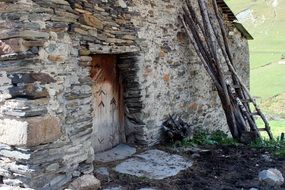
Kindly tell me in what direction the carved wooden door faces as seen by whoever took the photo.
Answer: facing the viewer and to the right of the viewer

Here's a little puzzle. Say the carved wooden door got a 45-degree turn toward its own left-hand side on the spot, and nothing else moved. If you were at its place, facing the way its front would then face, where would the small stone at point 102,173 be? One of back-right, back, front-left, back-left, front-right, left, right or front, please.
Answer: right

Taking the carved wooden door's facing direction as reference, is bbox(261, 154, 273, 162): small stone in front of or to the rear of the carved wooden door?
in front

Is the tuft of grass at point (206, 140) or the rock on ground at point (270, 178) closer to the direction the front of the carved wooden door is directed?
the rock on ground

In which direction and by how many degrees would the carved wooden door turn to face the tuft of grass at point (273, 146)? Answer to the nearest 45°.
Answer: approximately 45° to its left

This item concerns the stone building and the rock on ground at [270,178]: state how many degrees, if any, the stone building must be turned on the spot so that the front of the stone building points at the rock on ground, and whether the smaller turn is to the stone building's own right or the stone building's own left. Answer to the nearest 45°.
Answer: approximately 45° to the stone building's own left

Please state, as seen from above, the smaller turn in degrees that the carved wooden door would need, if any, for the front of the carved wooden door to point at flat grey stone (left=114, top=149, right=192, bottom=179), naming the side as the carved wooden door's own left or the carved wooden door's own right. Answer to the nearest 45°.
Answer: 0° — it already faces it

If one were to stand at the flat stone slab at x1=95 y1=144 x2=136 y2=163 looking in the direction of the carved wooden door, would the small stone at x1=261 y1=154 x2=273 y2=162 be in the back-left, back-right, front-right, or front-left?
back-right

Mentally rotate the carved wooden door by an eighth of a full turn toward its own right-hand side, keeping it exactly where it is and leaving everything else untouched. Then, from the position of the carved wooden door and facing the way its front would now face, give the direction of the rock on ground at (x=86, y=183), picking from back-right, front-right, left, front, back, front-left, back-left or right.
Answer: front

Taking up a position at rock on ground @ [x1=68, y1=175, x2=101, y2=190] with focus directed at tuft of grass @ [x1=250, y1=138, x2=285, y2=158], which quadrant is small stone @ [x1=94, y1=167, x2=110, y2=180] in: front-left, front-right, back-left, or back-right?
front-left
